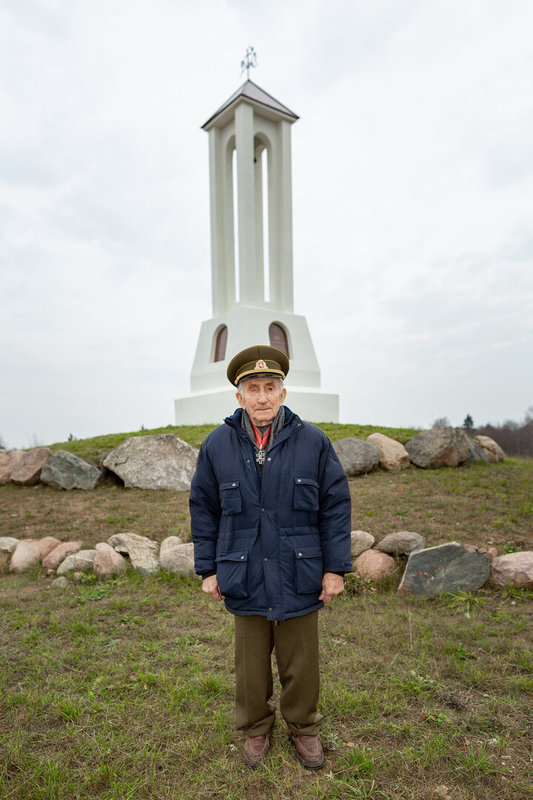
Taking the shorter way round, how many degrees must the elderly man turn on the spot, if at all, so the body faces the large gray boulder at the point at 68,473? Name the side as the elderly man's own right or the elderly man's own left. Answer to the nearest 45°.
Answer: approximately 135° to the elderly man's own right

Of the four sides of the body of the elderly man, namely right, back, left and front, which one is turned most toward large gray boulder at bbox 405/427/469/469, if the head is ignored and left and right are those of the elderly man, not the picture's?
back

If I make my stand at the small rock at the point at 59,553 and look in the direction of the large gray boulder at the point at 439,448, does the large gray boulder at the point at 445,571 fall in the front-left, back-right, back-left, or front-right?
front-right

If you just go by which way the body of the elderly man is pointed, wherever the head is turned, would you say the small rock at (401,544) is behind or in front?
behind

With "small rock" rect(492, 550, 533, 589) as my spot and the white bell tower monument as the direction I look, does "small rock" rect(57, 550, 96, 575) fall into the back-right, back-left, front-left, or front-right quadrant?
front-left

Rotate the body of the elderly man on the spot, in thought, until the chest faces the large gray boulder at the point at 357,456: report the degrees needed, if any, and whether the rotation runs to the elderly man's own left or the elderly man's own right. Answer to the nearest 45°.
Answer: approximately 180°

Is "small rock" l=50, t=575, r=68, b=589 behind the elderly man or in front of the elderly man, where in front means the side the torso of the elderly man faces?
behind

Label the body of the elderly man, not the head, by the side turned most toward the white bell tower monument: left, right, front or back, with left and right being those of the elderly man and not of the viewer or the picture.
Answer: back

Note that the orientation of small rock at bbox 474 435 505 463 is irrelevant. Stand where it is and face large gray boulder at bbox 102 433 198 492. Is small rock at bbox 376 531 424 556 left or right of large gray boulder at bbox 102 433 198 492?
left

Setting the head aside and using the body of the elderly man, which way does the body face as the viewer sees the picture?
toward the camera

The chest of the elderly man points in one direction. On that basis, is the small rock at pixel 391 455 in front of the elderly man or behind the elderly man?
behind

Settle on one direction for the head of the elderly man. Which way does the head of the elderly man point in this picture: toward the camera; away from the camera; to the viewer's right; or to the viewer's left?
toward the camera

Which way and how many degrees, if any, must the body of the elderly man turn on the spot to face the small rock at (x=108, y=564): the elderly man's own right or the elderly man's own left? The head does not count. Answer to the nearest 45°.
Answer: approximately 135° to the elderly man's own right
